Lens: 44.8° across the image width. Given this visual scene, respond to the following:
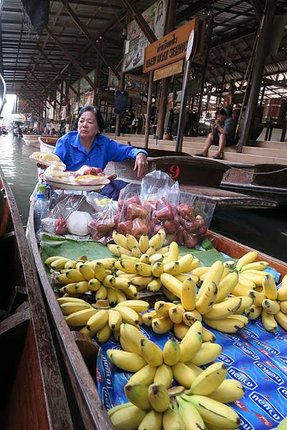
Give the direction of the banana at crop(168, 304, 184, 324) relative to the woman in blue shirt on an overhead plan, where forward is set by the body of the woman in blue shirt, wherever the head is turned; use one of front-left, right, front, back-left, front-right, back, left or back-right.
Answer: front

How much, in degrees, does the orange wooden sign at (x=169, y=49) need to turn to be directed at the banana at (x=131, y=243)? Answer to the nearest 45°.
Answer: approximately 45° to its left

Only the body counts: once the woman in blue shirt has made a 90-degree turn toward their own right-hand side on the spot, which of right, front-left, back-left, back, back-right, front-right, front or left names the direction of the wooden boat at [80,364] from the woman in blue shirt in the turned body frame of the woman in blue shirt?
left

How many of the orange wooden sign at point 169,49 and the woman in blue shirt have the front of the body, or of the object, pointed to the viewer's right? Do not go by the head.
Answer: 0

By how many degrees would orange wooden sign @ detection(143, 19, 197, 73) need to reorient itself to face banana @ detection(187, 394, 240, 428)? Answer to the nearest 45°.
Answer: approximately 45° to its left

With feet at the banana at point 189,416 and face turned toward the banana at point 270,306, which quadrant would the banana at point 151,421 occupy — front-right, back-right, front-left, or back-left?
back-left

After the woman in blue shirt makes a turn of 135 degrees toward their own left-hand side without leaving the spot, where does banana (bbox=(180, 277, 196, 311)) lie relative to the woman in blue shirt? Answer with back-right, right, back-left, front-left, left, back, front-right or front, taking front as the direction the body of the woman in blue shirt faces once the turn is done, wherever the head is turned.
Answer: back-right

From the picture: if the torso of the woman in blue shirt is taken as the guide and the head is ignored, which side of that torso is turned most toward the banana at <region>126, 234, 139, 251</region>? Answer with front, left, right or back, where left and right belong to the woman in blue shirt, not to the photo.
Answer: front

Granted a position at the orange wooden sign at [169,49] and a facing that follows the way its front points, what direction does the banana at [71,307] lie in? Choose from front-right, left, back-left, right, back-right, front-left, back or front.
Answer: front-left

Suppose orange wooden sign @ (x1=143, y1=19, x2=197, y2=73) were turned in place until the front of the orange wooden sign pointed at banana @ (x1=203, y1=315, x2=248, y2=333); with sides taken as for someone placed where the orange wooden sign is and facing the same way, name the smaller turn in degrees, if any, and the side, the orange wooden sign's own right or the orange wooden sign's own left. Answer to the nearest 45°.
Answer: approximately 45° to the orange wooden sign's own left

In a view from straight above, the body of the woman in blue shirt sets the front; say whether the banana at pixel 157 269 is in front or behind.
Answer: in front

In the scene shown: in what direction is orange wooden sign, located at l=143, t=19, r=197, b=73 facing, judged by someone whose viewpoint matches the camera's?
facing the viewer and to the left of the viewer

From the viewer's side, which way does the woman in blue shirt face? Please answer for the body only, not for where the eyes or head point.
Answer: toward the camera

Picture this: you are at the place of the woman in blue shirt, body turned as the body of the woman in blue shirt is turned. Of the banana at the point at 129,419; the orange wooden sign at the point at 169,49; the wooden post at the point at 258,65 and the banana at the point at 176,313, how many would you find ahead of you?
2

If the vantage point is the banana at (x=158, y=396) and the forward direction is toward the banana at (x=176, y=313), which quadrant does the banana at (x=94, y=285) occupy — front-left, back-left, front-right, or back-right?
front-left

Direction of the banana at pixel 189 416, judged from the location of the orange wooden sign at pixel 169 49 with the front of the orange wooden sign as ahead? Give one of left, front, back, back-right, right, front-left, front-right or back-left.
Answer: front-left

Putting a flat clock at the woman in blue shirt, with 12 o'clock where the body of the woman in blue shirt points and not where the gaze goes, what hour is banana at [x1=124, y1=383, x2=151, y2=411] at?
The banana is roughly at 12 o'clock from the woman in blue shirt.
